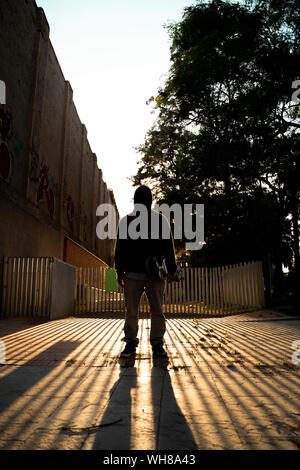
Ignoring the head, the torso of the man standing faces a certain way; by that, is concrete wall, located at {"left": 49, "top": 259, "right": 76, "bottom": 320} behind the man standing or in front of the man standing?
behind

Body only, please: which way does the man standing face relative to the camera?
toward the camera

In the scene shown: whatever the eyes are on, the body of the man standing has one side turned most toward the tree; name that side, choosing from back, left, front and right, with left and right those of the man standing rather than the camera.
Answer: back
